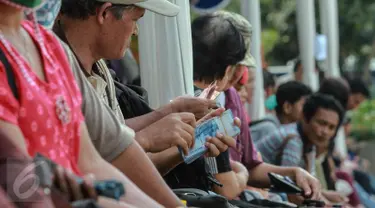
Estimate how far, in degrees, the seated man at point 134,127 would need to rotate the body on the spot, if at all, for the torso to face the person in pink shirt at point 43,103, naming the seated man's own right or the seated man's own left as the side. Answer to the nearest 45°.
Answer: approximately 135° to the seated man's own right

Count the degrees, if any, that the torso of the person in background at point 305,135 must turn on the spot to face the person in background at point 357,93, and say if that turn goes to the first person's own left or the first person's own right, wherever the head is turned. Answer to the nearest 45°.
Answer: approximately 135° to the first person's own left

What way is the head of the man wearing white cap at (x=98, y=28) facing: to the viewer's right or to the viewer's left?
to the viewer's right

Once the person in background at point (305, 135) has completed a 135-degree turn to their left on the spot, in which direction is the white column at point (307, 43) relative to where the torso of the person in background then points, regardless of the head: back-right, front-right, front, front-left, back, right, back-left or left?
front

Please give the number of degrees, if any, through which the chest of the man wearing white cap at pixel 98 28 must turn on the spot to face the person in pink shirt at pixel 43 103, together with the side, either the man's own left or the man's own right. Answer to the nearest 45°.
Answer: approximately 90° to the man's own right

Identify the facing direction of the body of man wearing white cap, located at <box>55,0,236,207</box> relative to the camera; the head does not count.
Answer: to the viewer's right

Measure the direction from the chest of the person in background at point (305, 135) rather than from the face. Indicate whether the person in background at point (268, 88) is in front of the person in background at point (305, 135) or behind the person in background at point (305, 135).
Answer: behind
